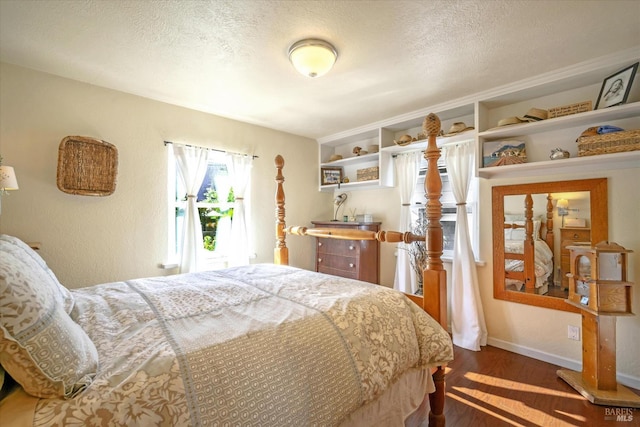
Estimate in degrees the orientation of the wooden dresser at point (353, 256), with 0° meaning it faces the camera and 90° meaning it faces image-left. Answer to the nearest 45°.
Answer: approximately 45°

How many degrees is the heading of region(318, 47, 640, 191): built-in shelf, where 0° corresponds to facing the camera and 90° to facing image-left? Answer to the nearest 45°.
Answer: approximately 45°

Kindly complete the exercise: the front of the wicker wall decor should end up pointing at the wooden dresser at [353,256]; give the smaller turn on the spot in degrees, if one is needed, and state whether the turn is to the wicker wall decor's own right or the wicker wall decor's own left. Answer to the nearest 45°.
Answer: approximately 90° to the wicker wall decor's own left

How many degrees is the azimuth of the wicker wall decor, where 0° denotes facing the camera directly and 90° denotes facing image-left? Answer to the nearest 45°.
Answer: approximately 0°

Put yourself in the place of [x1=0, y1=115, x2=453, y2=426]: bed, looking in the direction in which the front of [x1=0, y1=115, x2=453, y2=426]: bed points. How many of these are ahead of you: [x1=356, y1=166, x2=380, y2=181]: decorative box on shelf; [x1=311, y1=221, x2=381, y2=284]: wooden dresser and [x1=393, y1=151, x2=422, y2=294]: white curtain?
3

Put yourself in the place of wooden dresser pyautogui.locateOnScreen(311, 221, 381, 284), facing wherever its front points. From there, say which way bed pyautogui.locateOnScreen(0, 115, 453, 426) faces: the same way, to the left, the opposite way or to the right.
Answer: the opposite way

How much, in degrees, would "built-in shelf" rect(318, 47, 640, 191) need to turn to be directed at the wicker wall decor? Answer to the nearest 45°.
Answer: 0° — it already faces it

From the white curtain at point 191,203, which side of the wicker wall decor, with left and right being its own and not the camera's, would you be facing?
left

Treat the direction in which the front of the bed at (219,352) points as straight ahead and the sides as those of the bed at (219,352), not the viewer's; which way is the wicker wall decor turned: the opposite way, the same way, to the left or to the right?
to the right

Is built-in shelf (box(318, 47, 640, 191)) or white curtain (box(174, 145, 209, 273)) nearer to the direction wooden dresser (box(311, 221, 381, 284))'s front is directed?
the white curtain

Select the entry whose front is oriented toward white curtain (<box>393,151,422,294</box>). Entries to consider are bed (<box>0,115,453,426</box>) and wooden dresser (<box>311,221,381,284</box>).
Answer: the bed

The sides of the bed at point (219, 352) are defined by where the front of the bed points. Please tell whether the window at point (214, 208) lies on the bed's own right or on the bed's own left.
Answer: on the bed's own left

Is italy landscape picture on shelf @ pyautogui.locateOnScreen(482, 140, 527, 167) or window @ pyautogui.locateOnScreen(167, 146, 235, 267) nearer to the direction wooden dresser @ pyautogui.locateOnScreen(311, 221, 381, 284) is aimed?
the window
